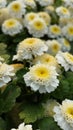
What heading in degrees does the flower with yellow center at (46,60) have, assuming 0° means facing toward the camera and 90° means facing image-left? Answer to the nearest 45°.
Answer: approximately 0°

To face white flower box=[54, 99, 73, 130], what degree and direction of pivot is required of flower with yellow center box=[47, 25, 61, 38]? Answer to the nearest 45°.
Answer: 0° — it already faces it

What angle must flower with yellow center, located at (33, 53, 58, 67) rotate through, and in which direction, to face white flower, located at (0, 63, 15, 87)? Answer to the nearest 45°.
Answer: approximately 45° to its right
